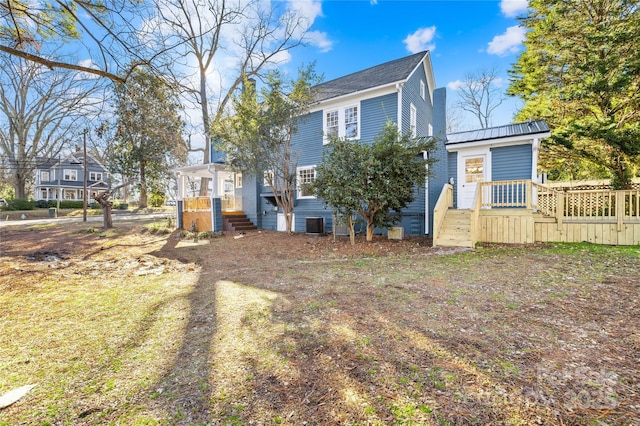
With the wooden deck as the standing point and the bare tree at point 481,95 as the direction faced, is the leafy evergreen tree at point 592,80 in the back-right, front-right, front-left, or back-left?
front-right

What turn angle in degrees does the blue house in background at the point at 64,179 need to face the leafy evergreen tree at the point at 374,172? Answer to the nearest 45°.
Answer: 0° — it already faces it

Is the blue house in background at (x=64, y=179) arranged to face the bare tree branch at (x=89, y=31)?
yes

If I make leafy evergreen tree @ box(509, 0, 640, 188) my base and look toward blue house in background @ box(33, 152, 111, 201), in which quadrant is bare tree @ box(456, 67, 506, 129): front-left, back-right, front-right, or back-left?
front-right

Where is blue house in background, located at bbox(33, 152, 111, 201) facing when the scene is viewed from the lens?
facing the viewer

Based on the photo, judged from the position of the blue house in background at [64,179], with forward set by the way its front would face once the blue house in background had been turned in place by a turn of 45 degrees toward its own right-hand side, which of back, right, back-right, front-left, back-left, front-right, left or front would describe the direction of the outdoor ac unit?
front-left

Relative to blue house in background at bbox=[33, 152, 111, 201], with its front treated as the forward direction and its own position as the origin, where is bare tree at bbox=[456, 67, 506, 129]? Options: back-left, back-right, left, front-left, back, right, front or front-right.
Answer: front-left

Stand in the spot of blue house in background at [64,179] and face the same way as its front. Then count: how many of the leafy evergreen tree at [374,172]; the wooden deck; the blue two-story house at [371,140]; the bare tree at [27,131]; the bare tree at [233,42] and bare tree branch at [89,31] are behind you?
0

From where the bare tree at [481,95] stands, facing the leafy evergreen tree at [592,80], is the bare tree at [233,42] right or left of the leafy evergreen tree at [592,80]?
right

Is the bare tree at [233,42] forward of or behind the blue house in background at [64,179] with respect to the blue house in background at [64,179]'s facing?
forward

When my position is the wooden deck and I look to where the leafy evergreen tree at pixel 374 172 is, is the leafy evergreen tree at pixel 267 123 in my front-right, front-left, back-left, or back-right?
front-right

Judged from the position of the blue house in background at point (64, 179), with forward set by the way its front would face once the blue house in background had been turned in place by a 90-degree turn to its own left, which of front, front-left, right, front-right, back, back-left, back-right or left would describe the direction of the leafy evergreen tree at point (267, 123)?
right
